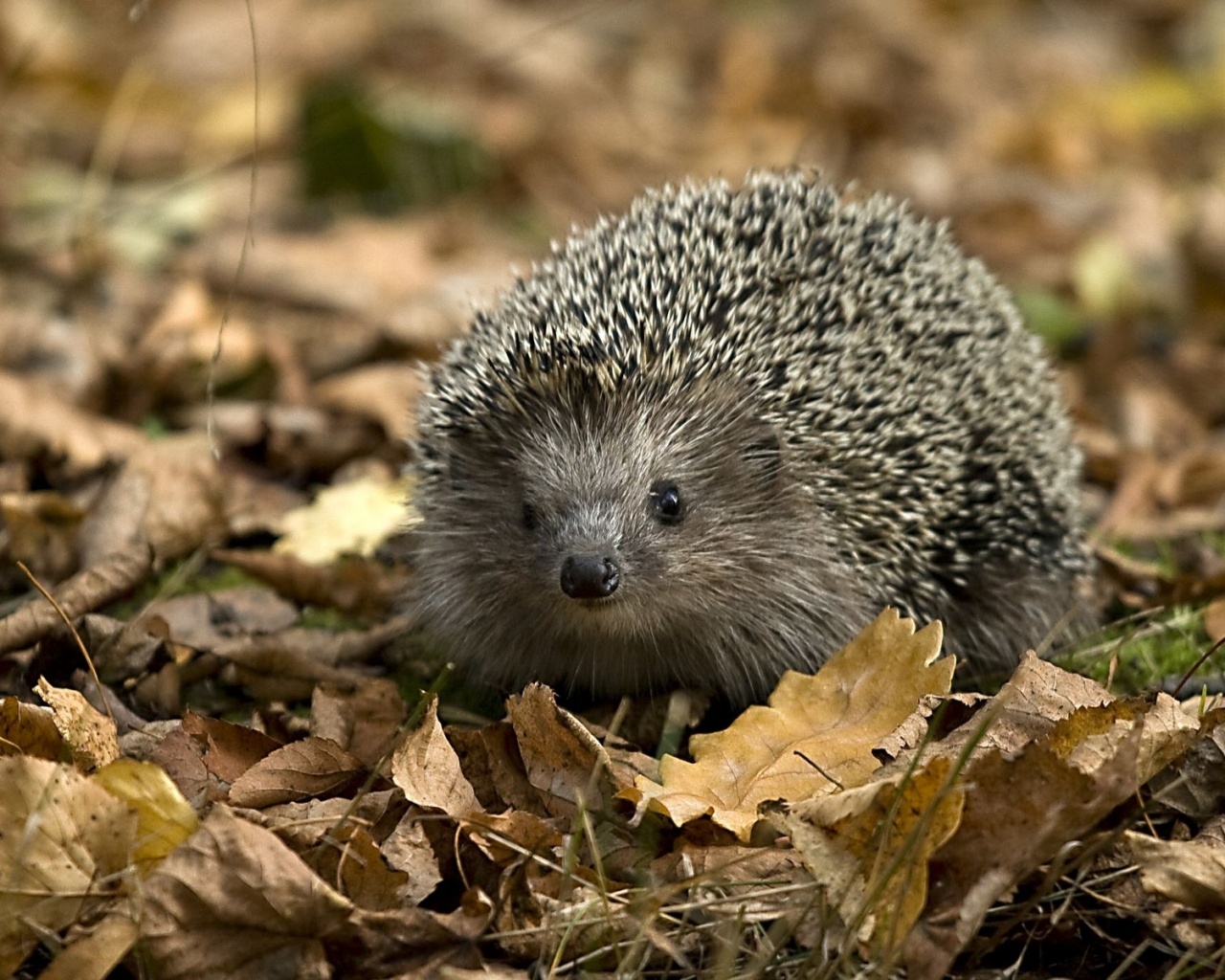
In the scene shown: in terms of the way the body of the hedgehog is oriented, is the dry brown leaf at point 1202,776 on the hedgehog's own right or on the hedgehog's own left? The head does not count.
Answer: on the hedgehog's own left

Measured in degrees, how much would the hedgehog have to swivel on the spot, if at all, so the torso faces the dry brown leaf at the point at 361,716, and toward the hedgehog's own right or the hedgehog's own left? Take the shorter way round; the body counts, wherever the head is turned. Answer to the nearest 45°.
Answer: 0° — it already faces it

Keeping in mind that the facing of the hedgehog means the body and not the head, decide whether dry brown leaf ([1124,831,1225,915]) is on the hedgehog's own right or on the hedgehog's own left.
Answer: on the hedgehog's own left

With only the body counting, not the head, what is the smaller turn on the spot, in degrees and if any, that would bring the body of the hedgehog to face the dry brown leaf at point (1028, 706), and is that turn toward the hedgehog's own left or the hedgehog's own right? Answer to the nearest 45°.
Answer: approximately 90° to the hedgehog's own left

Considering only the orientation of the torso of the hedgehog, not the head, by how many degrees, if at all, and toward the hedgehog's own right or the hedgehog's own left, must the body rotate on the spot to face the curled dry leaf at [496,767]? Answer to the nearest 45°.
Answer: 0° — it already faces it

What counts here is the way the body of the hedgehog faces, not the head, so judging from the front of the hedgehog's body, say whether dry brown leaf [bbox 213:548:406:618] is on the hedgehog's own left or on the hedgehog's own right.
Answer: on the hedgehog's own right

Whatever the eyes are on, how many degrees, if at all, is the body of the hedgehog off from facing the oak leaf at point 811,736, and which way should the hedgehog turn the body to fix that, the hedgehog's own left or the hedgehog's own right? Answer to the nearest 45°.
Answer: approximately 45° to the hedgehog's own left

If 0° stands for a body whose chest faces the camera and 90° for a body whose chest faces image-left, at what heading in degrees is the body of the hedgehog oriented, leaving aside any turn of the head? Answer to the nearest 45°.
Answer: approximately 45°

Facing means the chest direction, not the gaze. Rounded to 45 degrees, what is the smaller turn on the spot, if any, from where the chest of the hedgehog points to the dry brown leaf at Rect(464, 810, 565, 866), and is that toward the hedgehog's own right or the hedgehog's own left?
approximately 45° to the hedgehog's own left

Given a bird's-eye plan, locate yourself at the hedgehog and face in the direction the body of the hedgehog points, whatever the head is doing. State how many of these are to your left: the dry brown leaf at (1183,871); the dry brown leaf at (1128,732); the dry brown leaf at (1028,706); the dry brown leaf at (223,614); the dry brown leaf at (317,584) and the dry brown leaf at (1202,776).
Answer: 4

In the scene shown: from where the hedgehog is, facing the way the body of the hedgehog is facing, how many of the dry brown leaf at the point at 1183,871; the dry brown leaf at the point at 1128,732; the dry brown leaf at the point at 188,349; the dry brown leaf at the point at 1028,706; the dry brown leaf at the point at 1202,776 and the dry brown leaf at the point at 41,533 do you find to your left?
4

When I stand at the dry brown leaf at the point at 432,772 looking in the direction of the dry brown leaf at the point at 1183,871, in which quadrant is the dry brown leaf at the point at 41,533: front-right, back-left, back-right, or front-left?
back-left

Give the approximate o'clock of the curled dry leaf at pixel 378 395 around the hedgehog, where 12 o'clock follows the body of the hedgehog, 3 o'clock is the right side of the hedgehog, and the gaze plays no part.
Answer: The curled dry leaf is roughly at 3 o'clock from the hedgehog.
